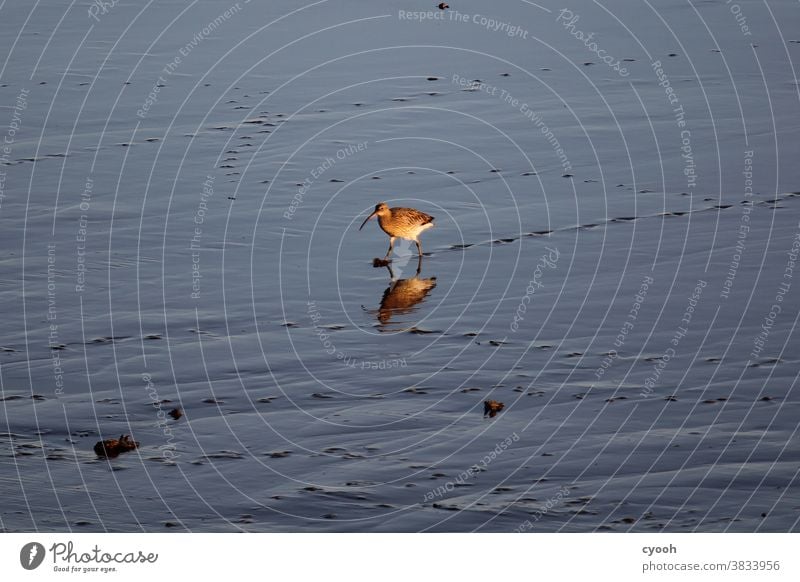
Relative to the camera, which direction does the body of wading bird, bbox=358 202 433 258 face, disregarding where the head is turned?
to the viewer's left
